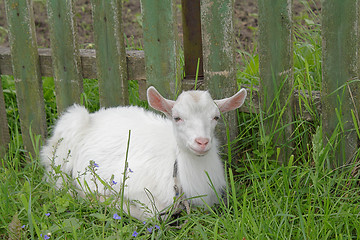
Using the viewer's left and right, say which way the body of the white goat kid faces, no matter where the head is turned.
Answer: facing the viewer and to the right of the viewer
